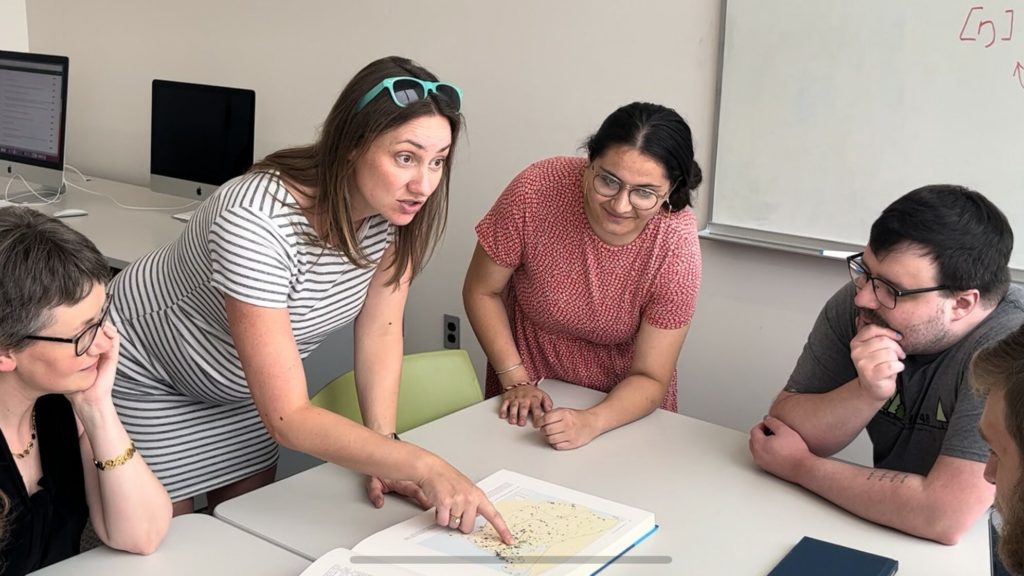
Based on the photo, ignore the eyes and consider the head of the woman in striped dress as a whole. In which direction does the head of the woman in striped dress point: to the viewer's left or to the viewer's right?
to the viewer's right

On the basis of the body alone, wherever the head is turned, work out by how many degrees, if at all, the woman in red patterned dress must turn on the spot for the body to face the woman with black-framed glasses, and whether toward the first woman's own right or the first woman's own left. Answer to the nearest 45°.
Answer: approximately 45° to the first woman's own right

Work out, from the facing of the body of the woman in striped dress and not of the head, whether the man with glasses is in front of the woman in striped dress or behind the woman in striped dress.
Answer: in front

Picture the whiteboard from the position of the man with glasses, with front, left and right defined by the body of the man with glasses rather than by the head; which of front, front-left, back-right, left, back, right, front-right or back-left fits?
back-right

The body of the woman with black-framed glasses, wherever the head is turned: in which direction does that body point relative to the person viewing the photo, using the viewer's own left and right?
facing the viewer and to the right of the viewer

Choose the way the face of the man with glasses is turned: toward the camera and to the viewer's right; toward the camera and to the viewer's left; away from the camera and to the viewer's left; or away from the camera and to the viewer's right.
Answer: toward the camera and to the viewer's left

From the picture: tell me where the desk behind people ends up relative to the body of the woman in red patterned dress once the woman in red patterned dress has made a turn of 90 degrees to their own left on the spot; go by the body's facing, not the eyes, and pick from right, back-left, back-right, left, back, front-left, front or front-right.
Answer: back-left

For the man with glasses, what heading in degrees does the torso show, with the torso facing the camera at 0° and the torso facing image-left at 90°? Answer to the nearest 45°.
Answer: approximately 45°

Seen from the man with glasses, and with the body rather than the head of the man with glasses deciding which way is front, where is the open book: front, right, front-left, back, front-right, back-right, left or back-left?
front

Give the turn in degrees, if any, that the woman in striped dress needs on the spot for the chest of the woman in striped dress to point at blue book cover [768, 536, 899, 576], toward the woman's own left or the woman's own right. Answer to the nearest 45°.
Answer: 0° — they already face it

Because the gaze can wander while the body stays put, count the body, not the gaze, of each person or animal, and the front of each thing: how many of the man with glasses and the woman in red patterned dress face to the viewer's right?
0

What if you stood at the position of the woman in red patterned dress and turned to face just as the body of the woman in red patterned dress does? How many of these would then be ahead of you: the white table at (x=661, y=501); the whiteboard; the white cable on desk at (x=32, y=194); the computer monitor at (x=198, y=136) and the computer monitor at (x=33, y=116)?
1

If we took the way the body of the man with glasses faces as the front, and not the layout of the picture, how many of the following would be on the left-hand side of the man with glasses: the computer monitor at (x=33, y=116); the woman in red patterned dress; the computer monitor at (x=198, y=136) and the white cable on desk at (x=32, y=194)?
0

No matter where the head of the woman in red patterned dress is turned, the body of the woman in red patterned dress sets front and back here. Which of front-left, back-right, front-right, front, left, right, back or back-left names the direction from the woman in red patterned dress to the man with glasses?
front-left

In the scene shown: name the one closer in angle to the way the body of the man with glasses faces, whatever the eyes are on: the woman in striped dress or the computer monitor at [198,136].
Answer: the woman in striped dress

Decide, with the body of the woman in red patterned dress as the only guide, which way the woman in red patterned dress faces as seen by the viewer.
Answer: toward the camera

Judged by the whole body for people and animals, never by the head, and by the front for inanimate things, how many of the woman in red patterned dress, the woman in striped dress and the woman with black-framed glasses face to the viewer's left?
0

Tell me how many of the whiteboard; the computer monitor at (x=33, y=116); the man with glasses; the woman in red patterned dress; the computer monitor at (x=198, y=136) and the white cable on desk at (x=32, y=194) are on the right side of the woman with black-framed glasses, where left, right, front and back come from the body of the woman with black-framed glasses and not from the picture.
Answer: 0
